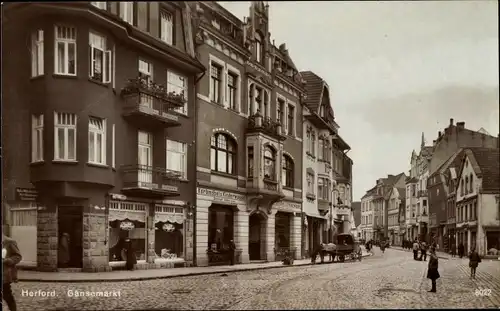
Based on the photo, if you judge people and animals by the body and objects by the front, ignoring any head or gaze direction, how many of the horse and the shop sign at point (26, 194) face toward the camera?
1

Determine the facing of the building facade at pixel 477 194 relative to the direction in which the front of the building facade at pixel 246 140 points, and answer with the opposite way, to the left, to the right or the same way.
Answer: to the right

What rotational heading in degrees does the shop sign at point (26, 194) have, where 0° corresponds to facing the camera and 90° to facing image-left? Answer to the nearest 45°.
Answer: approximately 0°

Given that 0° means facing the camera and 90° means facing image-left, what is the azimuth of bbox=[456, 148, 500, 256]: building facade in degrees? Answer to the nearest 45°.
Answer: approximately 45°

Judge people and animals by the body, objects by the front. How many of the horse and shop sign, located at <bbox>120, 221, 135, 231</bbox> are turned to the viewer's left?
1

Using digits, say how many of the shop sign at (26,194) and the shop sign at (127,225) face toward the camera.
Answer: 2

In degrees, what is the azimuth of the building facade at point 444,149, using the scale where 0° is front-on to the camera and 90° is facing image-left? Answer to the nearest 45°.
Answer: approximately 45°
